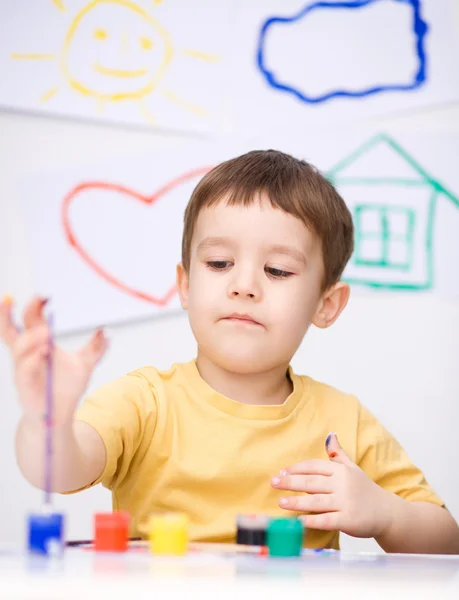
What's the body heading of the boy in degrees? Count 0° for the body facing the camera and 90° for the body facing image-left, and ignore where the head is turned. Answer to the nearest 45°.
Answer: approximately 0°
